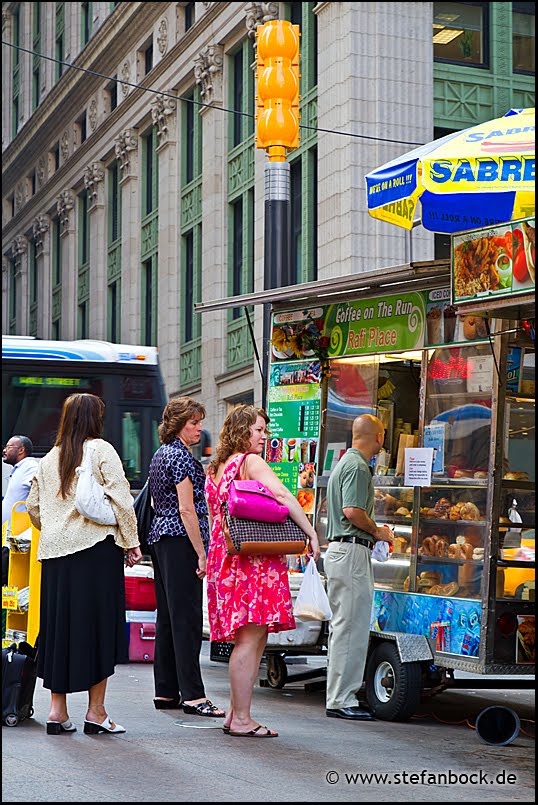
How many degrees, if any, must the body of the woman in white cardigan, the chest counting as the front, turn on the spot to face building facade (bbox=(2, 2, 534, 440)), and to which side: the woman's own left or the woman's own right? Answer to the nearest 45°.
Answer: approximately 45° to the woman's own left

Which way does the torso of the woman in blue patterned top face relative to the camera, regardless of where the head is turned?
to the viewer's right

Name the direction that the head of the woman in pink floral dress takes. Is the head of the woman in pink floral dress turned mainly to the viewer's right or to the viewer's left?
to the viewer's right

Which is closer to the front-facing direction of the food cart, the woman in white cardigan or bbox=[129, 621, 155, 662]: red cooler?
the woman in white cardigan

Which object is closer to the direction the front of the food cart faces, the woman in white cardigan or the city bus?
the woman in white cardigan

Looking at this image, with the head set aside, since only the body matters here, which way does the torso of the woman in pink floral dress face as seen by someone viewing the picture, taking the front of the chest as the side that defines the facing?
to the viewer's right

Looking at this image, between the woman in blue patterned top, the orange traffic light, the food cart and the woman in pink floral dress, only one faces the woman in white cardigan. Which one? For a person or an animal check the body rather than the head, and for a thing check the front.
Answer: the food cart

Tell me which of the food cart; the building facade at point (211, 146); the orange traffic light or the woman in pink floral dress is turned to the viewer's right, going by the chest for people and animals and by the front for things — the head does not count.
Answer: the woman in pink floral dress

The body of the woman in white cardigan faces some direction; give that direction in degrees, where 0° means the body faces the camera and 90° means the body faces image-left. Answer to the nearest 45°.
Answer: approximately 225°

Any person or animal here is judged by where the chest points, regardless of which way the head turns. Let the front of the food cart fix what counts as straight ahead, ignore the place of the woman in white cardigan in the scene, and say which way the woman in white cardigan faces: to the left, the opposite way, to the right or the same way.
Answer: the opposite way
